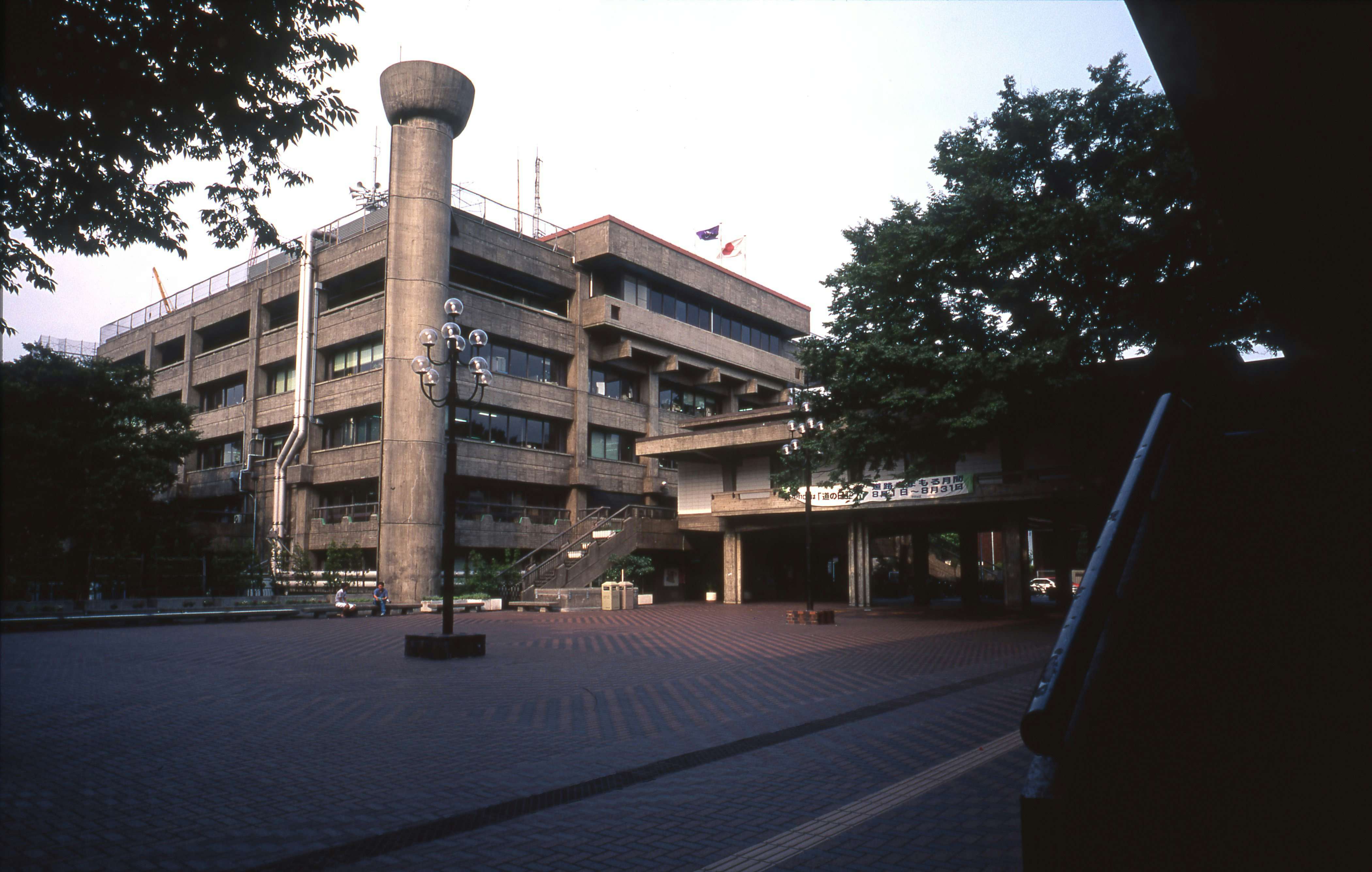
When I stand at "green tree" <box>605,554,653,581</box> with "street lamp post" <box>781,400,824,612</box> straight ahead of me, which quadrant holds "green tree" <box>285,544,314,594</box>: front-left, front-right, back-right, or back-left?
back-right

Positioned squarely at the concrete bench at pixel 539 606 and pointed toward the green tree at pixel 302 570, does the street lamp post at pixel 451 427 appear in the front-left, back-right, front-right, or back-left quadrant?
back-left
